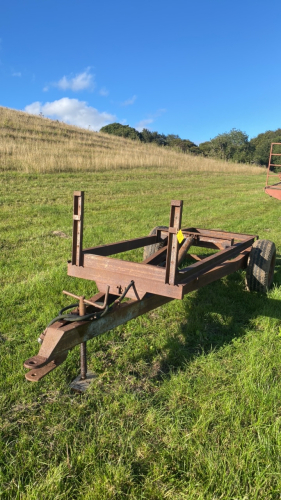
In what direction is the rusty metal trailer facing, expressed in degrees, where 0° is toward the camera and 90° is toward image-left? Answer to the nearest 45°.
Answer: approximately 45°
